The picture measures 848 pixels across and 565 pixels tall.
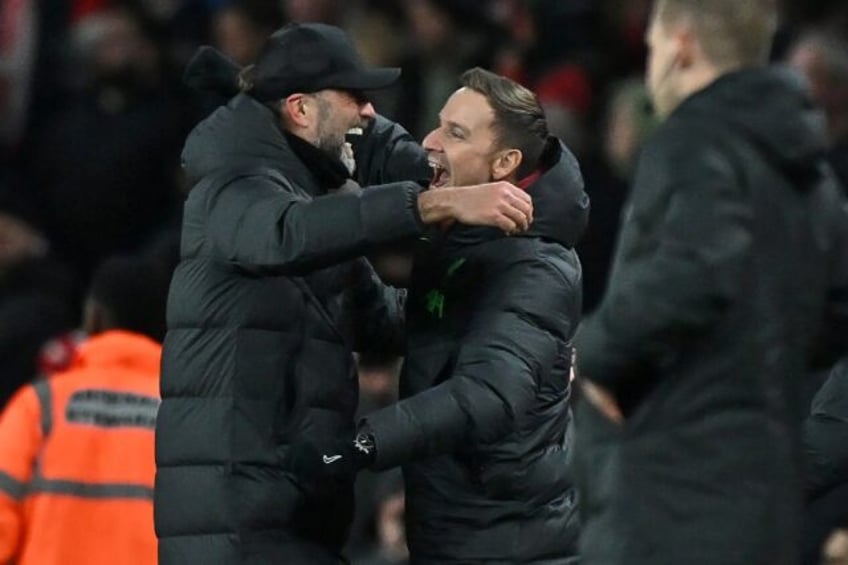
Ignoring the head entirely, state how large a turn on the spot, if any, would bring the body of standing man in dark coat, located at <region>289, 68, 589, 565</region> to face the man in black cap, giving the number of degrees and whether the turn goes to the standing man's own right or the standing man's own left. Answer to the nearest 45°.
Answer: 0° — they already face them

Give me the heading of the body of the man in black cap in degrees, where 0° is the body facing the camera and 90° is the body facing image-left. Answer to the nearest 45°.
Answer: approximately 270°

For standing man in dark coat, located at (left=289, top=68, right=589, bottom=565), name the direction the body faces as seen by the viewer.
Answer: to the viewer's left

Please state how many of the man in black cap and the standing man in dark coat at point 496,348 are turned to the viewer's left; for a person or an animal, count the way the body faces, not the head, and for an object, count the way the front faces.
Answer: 1

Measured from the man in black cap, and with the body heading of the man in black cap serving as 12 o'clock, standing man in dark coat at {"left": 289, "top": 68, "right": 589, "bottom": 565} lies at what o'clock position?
The standing man in dark coat is roughly at 12 o'clock from the man in black cap.

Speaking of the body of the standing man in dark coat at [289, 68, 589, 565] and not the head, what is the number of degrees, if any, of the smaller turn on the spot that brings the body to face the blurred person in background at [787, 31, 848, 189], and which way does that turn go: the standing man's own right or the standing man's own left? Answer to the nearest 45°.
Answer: approximately 135° to the standing man's own right

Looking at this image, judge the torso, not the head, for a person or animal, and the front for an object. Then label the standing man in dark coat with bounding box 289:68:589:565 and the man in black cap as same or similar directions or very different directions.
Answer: very different directions
